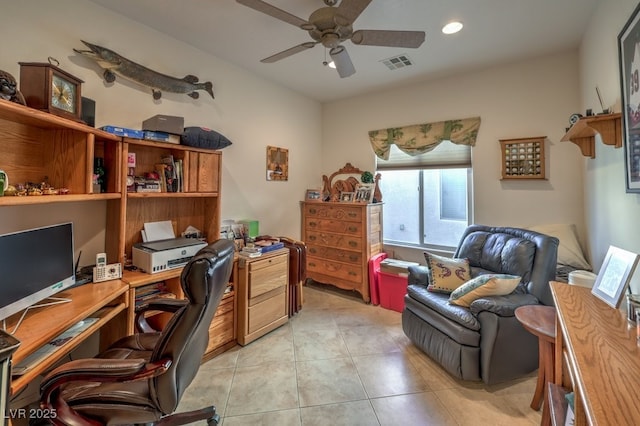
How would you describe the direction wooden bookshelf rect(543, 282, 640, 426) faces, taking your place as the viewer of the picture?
facing to the left of the viewer

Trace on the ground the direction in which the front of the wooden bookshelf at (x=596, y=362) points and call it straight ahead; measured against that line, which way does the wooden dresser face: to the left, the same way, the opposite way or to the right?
to the left

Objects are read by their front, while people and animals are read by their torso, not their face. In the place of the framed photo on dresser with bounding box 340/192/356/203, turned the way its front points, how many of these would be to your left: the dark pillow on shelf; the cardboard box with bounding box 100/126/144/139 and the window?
1

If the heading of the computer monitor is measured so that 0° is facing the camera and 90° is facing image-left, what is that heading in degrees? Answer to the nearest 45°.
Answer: approximately 315°

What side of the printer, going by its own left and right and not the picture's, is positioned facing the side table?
front

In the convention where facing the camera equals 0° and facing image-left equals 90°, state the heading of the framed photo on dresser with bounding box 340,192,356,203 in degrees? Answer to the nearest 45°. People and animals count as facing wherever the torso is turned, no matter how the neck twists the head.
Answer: approximately 0°

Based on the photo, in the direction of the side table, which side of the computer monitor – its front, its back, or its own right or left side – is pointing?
front
